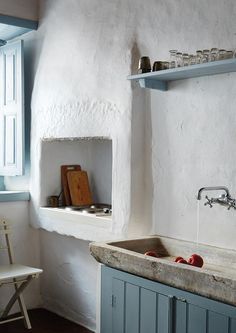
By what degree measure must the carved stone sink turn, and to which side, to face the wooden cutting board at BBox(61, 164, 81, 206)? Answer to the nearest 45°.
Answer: approximately 90° to its right

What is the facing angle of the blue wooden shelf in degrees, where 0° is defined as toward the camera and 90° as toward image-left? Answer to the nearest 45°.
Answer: approximately 45°

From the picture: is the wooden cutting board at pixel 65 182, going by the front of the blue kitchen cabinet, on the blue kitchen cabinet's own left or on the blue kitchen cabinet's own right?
on the blue kitchen cabinet's own right

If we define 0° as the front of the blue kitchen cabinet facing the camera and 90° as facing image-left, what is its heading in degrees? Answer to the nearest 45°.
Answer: approximately 45°

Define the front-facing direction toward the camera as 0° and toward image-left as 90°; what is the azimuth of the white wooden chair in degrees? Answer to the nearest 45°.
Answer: approximately 315°

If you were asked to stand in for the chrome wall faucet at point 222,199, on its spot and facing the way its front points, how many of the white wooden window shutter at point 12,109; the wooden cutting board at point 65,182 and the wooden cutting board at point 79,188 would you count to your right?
3

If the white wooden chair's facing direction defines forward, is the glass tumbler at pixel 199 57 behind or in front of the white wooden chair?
in front

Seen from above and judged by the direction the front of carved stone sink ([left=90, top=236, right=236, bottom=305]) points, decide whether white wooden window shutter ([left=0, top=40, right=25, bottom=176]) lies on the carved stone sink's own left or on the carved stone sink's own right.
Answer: on the carved stone sink's own right

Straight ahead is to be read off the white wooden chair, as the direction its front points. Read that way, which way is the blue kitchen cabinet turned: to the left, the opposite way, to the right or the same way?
to the right

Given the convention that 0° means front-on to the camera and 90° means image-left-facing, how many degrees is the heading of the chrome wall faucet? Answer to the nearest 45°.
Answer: approximately 45°
